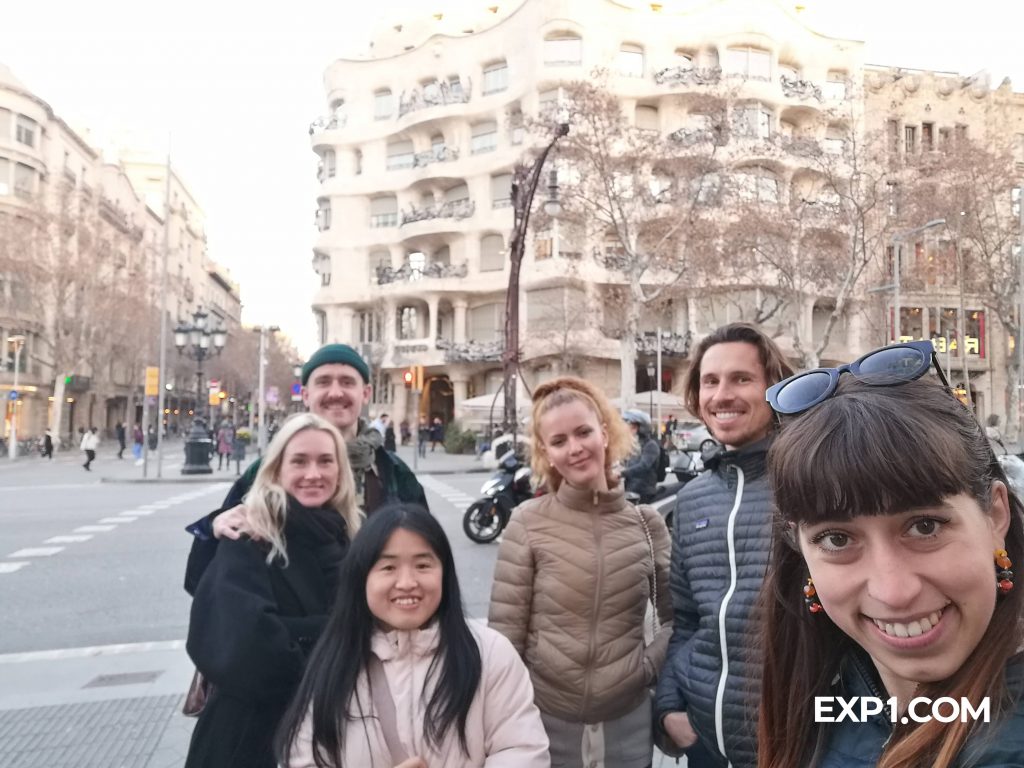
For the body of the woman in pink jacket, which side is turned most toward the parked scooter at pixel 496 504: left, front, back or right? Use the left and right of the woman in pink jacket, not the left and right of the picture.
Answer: back

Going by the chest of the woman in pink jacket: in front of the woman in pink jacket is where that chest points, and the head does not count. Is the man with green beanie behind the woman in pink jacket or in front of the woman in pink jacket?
behind

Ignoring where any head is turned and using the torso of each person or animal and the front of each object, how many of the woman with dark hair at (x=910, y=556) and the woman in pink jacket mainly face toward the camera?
2

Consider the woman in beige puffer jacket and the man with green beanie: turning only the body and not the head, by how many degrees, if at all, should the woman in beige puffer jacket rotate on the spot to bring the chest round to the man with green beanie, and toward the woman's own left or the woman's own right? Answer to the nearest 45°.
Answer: approximately 135° to the woman's own right

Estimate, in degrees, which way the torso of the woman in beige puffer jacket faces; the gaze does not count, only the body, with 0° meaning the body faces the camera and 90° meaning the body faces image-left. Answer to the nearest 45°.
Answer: approximately 0°

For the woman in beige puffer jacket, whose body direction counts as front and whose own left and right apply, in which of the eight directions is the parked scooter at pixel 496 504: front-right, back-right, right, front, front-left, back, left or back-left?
back

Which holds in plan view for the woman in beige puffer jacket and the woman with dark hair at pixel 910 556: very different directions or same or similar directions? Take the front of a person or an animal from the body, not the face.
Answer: same or similar directions

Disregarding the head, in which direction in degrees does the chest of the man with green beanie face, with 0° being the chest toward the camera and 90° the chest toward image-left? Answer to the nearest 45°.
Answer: approximately 0°

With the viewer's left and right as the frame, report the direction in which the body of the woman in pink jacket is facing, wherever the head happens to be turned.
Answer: facing the viewer

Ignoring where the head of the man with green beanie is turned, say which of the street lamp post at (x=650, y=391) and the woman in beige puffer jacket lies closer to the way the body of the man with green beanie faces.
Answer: the woman in beige puffer jacket

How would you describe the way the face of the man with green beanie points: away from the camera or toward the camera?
toward the camera
